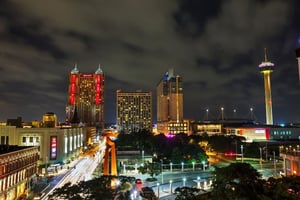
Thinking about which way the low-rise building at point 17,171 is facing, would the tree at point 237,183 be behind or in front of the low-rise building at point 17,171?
in front

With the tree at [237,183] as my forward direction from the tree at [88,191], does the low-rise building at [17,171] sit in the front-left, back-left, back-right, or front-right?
back-left

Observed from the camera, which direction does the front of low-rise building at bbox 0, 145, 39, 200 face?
facing the viewer and to the right of the viewer

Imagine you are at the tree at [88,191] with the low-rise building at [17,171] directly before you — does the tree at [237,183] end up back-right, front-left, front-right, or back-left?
back-right

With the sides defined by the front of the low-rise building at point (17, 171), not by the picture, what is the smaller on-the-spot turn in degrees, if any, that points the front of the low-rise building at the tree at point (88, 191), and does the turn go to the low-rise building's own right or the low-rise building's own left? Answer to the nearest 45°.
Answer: approximately 45° to the low-rise building's own right
